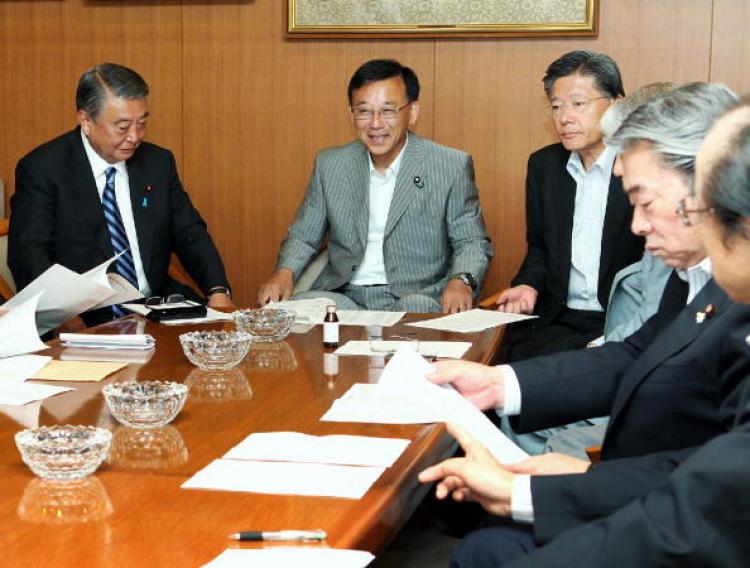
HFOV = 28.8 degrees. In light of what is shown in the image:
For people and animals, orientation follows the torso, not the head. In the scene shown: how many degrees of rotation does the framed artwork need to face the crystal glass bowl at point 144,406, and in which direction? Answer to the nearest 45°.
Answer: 0° — it already faces it

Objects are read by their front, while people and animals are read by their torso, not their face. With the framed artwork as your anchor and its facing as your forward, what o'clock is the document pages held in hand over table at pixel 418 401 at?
The document pages held in hand over table is roughly at 12 o'clock from the framed artwork.

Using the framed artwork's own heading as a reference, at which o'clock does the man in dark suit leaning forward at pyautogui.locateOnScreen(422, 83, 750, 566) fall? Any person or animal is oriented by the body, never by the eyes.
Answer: The man in dark suit leaning forward is roughly at 12 o'clock from the framed artwork.

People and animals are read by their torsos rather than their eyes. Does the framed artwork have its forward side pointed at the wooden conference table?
yes

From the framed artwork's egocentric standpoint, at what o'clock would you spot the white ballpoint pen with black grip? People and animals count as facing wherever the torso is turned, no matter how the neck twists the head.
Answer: The white ballpoint pen with black grip is roughly at 12 o'clock from the framed artwork.

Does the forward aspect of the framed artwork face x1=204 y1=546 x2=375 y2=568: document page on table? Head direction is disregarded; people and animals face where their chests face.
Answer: yes

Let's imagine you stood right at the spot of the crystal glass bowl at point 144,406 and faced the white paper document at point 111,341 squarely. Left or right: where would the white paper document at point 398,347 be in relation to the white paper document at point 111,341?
right

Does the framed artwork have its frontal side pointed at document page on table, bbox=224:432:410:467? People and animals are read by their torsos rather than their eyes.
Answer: yes

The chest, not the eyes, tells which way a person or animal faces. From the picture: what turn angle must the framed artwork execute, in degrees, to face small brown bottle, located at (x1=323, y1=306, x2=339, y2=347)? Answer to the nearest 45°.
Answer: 0° — it already faces it

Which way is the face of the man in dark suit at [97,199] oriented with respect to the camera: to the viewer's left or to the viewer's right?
to the viewer's right

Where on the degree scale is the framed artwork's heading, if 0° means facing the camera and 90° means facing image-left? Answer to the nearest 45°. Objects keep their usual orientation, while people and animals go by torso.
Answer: approximately 0°

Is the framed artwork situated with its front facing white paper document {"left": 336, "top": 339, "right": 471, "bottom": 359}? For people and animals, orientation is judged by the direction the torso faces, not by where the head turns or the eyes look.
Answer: yes

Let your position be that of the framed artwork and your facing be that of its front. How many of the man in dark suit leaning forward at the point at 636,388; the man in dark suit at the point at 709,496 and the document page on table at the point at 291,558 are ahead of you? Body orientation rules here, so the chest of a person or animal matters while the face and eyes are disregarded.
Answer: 3

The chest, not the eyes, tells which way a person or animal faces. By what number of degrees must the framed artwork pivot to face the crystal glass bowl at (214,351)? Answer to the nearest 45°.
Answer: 0° — it already faces it
